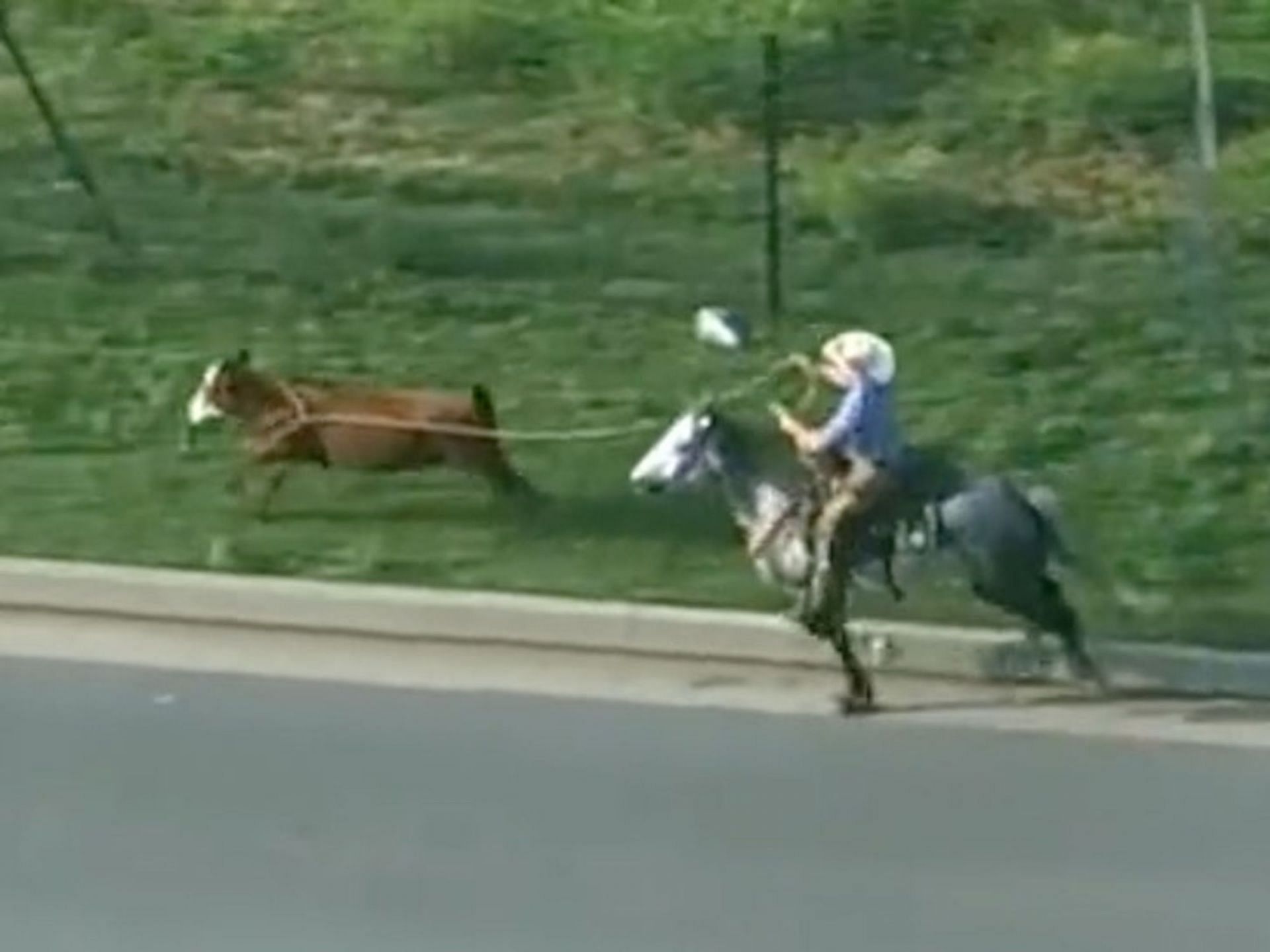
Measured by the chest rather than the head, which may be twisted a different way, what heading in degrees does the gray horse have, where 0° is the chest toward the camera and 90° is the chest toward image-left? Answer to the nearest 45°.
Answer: approximately 90°

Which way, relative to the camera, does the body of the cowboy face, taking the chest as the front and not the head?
to the viewer's left

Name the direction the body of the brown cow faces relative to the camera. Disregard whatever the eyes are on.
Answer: to the viewer's left

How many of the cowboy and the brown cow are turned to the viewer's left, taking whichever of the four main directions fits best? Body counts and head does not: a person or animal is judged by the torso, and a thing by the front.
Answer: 2

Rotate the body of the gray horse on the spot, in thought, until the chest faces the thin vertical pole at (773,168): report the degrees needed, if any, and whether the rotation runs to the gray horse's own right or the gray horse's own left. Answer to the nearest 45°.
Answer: approximately 90° to the gray horse's own right

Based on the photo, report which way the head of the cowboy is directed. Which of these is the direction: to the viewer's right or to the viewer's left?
to the viewer's left

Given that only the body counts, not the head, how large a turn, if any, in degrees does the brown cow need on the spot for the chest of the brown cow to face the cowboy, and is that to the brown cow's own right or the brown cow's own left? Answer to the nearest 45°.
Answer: approximately 135° to the brown cow's own left

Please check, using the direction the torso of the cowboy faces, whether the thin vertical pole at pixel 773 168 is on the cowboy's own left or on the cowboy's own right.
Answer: on the cowboy's own right
